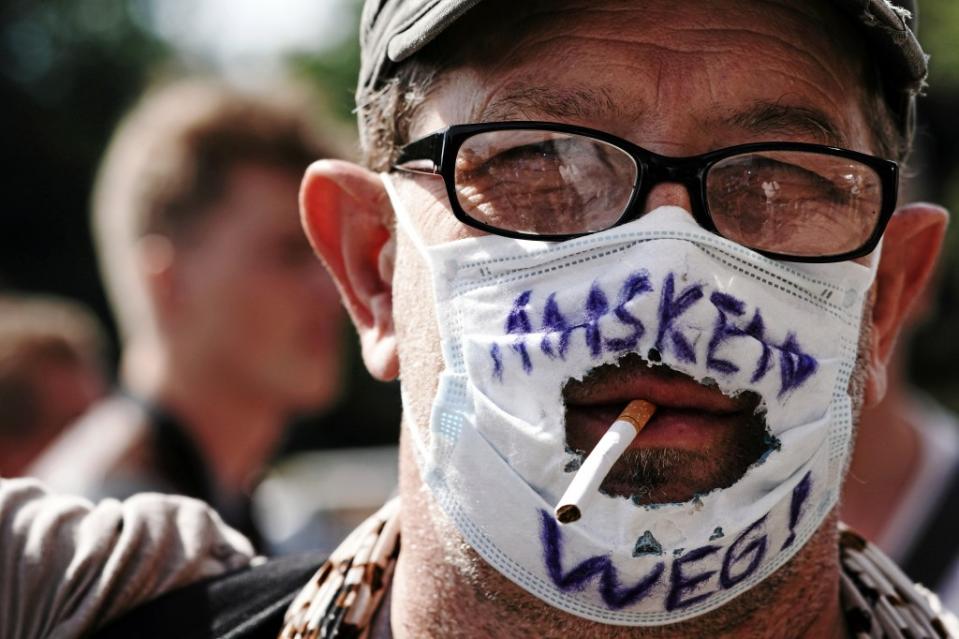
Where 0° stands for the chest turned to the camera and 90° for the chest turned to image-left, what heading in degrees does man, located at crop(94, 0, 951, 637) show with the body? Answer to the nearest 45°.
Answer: approximately 0°

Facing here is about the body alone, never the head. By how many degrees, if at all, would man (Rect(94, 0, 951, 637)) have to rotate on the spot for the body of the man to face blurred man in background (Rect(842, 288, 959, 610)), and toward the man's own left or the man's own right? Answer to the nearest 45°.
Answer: approximately 135° to the man's own left

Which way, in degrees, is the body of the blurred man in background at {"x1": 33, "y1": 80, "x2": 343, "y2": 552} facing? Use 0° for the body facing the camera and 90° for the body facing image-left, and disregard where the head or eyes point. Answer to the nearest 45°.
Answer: approximately 270°

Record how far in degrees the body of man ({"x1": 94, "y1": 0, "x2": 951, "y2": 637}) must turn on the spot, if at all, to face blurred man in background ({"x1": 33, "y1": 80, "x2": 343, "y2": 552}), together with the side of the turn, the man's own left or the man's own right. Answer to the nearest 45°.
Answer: approximately 135° to the man's own right

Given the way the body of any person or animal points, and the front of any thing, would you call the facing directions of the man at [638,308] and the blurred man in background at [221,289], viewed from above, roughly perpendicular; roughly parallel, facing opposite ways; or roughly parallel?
roughly perpendicular

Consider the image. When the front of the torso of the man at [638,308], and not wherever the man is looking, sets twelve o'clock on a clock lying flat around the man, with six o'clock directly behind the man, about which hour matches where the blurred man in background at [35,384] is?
The blurred man in background is roughly at 5 o'clock from the man.
